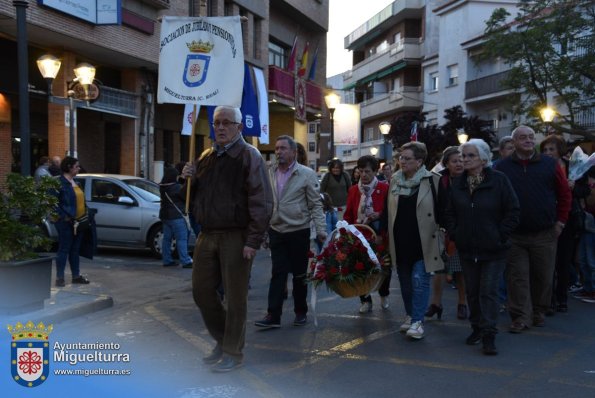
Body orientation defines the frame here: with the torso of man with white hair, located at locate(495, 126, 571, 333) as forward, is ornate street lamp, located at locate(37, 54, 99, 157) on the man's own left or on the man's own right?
on the man's own right

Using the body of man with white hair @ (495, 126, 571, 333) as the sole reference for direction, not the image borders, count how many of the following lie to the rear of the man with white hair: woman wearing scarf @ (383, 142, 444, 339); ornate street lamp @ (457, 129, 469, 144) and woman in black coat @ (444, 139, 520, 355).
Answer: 1

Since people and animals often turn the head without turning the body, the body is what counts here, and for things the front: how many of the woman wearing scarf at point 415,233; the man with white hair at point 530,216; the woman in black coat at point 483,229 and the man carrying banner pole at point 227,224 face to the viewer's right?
0

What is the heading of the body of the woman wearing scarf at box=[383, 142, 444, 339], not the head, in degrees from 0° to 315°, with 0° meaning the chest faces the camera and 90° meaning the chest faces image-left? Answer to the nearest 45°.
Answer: approximately 45°

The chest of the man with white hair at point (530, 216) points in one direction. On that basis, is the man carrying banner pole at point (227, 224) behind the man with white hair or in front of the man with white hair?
in front

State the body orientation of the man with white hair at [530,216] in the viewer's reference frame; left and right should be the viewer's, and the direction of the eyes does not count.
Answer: facing the viewer

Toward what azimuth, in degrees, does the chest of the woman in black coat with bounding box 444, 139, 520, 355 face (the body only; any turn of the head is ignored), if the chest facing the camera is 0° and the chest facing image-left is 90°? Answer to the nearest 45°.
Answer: approximately 45°

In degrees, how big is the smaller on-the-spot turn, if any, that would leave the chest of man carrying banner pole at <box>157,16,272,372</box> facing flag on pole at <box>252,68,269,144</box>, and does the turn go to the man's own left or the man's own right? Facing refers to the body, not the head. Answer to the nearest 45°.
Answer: approximately 135° to the man's own right

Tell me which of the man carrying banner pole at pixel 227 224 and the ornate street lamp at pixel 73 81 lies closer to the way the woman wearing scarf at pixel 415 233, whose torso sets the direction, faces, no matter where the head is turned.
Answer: the man carrying banner pole

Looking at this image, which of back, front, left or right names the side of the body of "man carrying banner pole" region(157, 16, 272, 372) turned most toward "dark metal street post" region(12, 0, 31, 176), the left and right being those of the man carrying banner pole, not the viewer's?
right

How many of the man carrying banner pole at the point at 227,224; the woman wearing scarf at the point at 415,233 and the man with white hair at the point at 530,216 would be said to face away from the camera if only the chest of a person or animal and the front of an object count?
0

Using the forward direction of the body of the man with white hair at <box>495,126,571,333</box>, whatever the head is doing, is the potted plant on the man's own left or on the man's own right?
on the man's own right

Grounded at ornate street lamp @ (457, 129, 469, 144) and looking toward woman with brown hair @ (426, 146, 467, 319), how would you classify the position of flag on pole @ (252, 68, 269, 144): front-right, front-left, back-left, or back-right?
front-right

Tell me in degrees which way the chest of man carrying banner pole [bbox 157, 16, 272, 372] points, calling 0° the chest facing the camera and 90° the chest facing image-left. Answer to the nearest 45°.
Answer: approximately 45°
